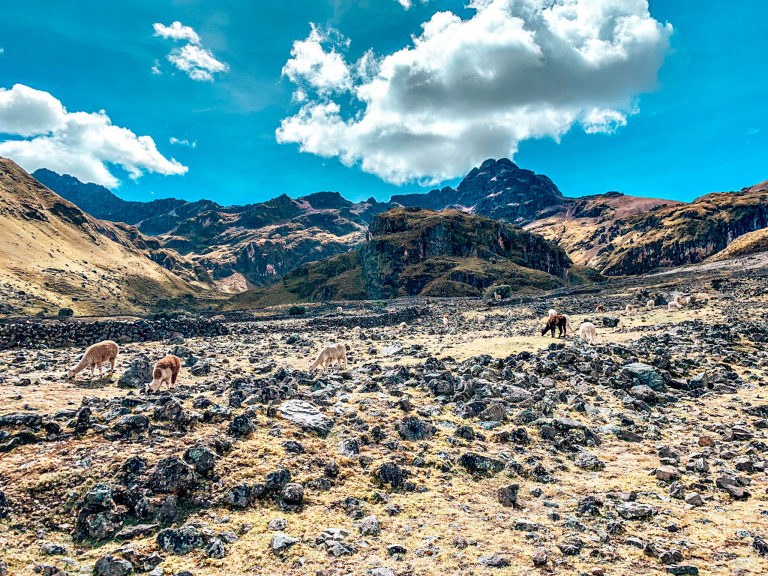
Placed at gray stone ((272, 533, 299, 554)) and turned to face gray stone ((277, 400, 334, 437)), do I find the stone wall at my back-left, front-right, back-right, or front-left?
front-left

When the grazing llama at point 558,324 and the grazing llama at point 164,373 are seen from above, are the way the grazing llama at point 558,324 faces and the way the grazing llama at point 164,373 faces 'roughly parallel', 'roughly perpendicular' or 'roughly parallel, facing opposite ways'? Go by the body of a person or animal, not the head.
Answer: roughly perpendicular

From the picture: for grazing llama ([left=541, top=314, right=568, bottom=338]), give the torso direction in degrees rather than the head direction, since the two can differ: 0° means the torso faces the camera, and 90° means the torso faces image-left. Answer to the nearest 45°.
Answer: approximately 90°

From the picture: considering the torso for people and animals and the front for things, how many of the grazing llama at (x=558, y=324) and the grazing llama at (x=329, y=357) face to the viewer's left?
2

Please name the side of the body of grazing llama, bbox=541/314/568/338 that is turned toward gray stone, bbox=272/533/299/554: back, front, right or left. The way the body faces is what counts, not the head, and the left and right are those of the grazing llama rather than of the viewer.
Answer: left

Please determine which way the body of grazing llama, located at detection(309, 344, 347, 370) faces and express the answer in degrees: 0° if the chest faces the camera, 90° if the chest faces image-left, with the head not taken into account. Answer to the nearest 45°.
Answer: approximately 90°

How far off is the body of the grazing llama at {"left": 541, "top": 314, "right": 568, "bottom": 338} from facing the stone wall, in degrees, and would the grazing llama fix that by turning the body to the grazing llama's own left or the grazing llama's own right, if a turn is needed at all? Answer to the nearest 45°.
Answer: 0° — it already faces it
